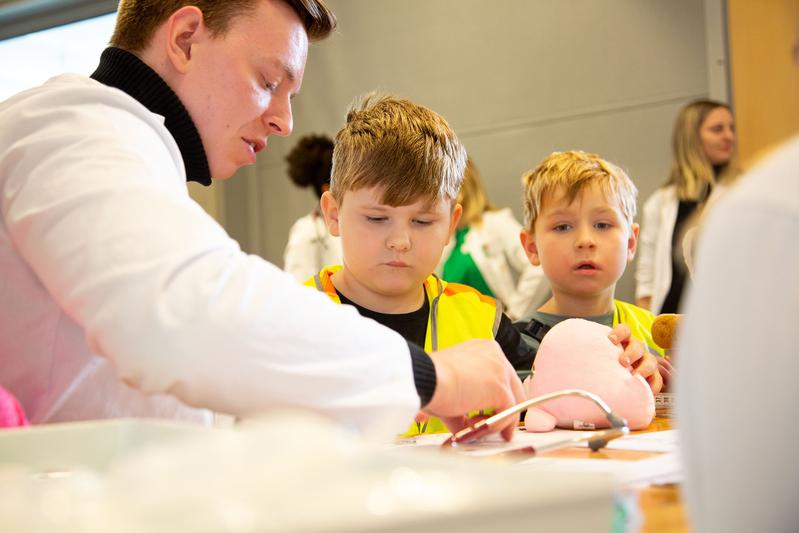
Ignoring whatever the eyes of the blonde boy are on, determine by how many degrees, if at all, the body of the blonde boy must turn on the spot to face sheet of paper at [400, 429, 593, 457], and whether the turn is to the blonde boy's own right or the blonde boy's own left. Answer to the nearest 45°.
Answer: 0° — they already face it

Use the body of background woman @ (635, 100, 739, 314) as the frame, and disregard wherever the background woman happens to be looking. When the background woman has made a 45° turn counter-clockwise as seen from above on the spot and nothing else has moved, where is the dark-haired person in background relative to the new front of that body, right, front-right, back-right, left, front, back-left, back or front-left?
back

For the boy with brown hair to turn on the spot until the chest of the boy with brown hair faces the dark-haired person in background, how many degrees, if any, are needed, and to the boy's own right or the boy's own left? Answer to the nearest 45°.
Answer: approximately 180°

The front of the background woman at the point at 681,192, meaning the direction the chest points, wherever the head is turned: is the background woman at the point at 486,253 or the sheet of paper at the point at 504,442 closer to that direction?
the sheet of paper

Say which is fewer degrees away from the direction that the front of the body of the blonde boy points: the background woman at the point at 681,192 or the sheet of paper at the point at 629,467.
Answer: the sheet of paper
